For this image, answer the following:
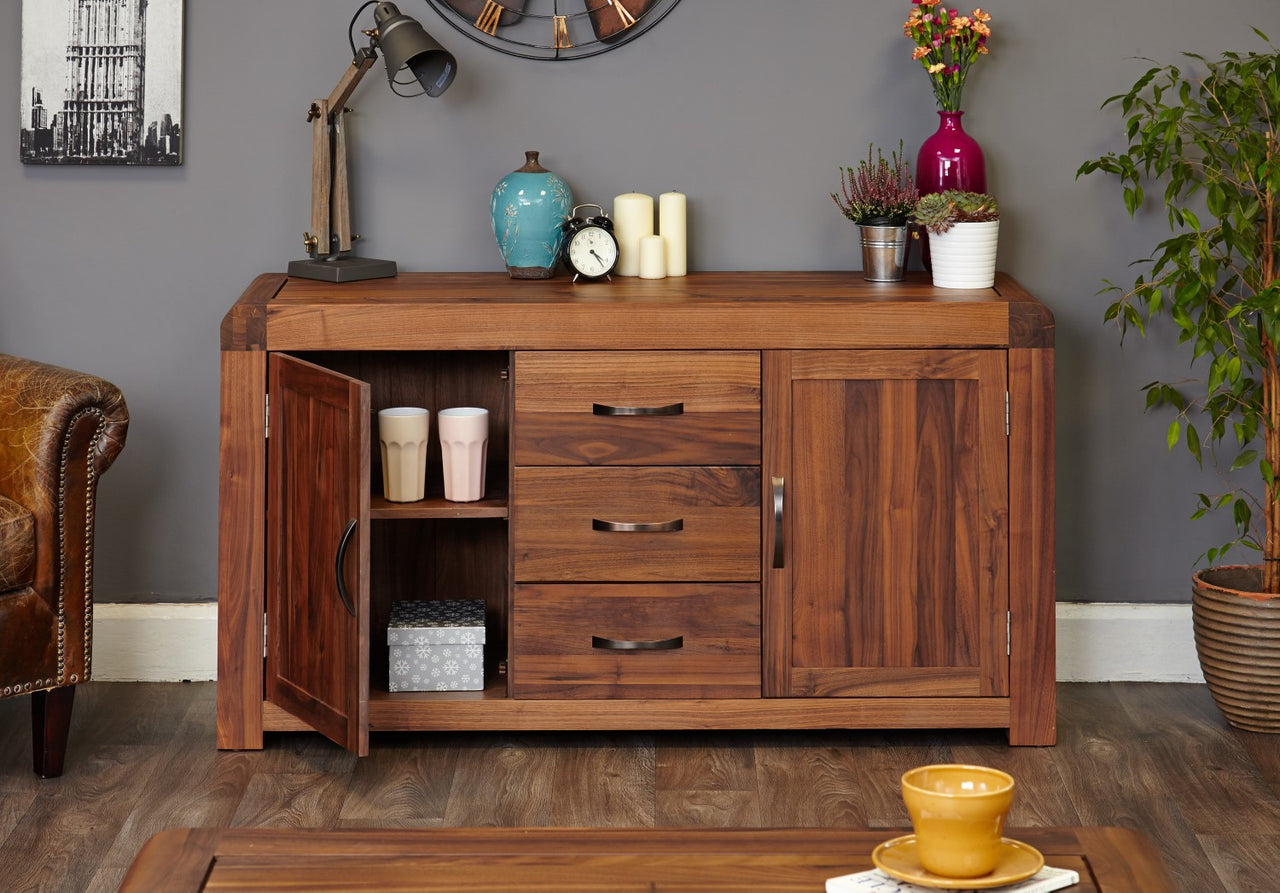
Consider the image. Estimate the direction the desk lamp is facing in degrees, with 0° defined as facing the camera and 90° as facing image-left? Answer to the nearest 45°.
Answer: approximately 315°

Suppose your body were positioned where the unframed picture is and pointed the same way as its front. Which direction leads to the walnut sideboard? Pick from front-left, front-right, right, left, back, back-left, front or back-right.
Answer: front-left

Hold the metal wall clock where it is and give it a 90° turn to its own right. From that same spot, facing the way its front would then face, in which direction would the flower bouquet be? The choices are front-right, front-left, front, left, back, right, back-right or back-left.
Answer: back

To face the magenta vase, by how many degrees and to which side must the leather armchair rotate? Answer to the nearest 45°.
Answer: approximately 45° to its left

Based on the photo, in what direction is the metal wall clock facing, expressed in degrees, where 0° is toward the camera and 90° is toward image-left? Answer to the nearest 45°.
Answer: approximately 0°

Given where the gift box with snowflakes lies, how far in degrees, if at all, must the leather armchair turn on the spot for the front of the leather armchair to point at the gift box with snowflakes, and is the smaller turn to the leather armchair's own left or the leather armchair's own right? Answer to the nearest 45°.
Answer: approximately 45° to the leather armchair's own left
